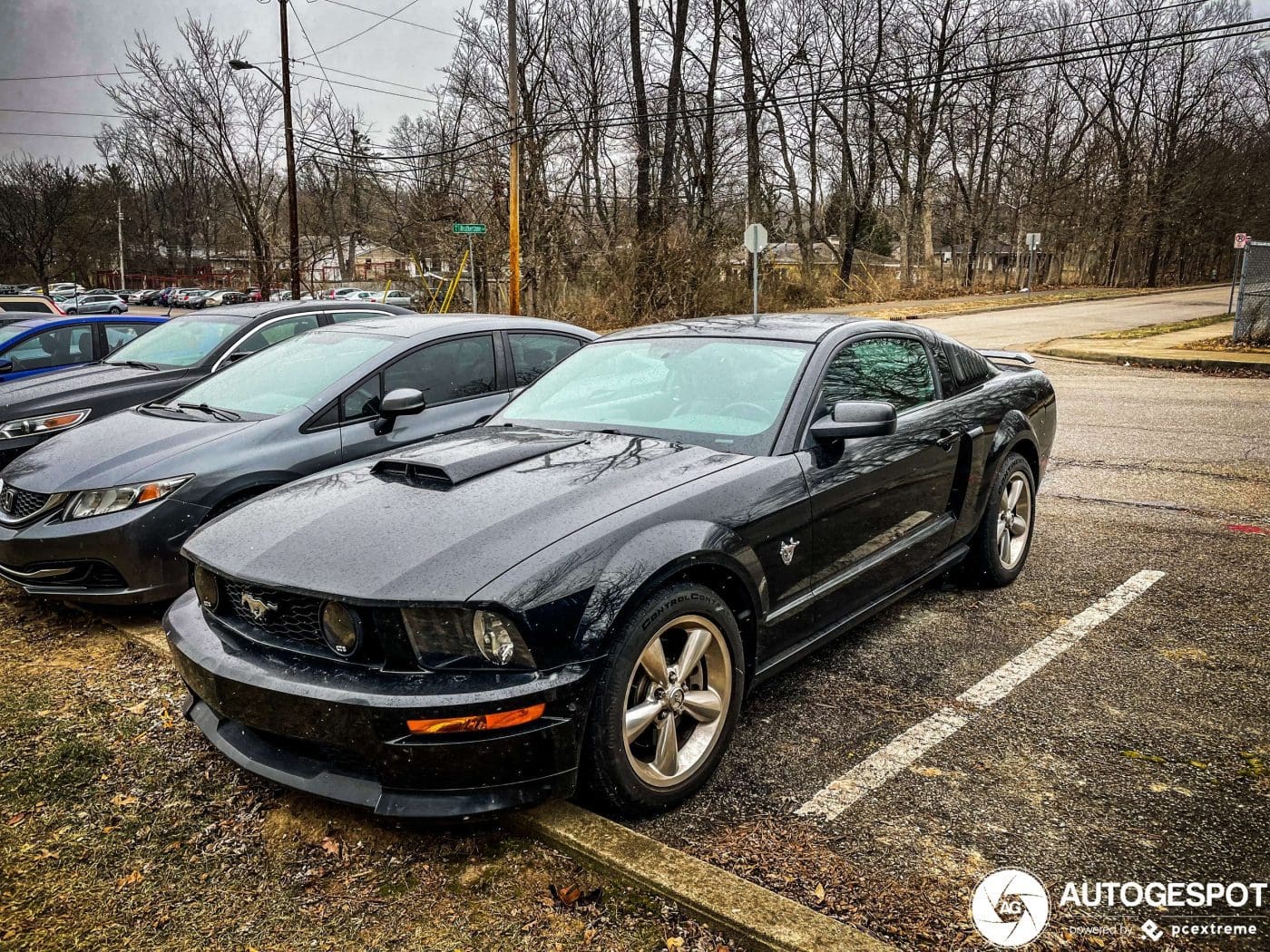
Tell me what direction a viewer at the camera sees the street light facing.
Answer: facing to the left of the viewer

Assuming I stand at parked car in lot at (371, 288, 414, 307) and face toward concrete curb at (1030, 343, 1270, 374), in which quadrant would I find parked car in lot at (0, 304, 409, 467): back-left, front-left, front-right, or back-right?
front-right

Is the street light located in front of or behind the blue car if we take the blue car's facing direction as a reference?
behind

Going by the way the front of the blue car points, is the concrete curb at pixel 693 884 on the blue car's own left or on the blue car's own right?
on the blue car's own left

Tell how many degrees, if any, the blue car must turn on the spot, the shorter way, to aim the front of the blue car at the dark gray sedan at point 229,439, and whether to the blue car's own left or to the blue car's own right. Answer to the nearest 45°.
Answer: approximately 45° to the blue car's own left

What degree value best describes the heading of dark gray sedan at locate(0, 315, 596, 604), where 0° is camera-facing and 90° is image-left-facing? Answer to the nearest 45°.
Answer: approximately 45°

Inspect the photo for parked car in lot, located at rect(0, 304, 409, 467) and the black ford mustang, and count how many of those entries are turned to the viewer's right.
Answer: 0

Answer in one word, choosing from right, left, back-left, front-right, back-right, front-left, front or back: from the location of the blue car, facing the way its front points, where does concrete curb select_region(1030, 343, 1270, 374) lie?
back-left

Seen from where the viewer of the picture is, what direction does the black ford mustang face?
facing the viewer and to the left of the viewer

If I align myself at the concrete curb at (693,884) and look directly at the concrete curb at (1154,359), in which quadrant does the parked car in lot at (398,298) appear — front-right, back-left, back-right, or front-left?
front-left

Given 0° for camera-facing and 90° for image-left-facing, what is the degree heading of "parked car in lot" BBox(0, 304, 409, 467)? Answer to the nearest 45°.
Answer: approximately 45°

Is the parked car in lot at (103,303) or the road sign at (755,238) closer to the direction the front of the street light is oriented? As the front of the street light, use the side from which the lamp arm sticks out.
the parked car in lot

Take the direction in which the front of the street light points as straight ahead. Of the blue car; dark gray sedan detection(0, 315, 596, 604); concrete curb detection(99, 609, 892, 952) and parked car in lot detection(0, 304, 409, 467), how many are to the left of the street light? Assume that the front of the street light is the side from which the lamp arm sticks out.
4
